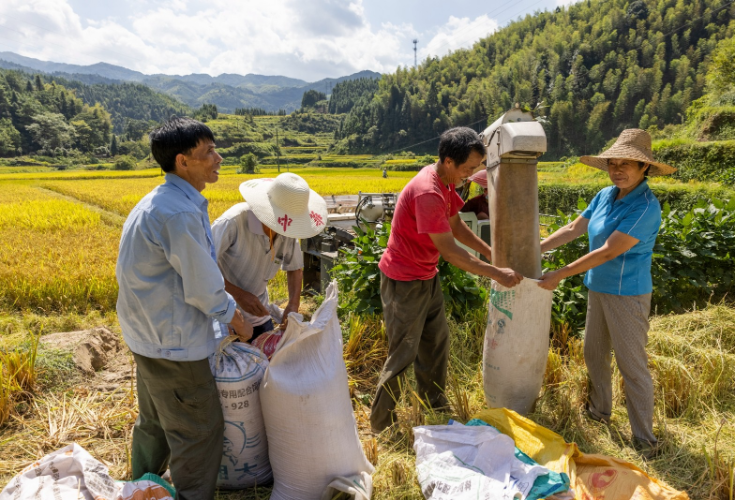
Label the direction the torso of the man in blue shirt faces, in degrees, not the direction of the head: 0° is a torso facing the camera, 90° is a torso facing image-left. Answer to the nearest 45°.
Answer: approximately 270°

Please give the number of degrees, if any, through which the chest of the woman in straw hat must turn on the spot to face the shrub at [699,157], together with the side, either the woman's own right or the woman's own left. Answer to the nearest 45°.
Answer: approximately 135° to the woman's own right

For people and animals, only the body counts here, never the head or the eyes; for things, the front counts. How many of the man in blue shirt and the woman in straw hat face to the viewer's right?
1

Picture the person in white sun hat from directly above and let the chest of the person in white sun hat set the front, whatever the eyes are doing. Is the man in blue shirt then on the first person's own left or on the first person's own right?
on the first person's own right

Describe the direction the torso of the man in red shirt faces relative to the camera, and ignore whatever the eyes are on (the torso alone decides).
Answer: to the viewer's right

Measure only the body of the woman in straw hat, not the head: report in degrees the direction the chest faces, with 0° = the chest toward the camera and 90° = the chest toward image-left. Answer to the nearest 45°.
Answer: approximately 45°

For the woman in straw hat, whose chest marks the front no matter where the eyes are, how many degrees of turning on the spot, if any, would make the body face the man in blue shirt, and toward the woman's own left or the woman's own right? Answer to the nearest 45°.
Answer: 0° — they already face them

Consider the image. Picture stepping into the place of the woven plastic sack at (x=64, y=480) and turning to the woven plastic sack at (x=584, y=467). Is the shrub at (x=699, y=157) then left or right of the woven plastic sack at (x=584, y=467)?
left

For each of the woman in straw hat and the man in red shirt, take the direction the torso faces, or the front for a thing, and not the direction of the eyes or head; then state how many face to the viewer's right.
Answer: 1

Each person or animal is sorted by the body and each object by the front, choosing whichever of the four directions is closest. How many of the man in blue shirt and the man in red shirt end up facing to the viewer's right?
2

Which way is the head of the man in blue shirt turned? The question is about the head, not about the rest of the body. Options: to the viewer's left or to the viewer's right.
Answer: to the viewer's right

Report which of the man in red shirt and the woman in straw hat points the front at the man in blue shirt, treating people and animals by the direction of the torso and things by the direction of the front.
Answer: the woman in straw hat
